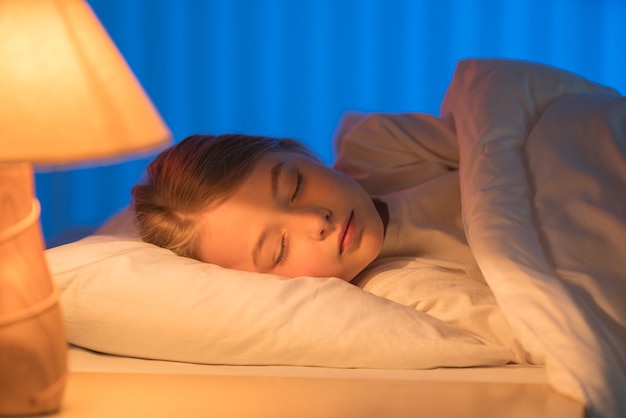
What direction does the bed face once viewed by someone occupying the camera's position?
facing to the right of the viewer
